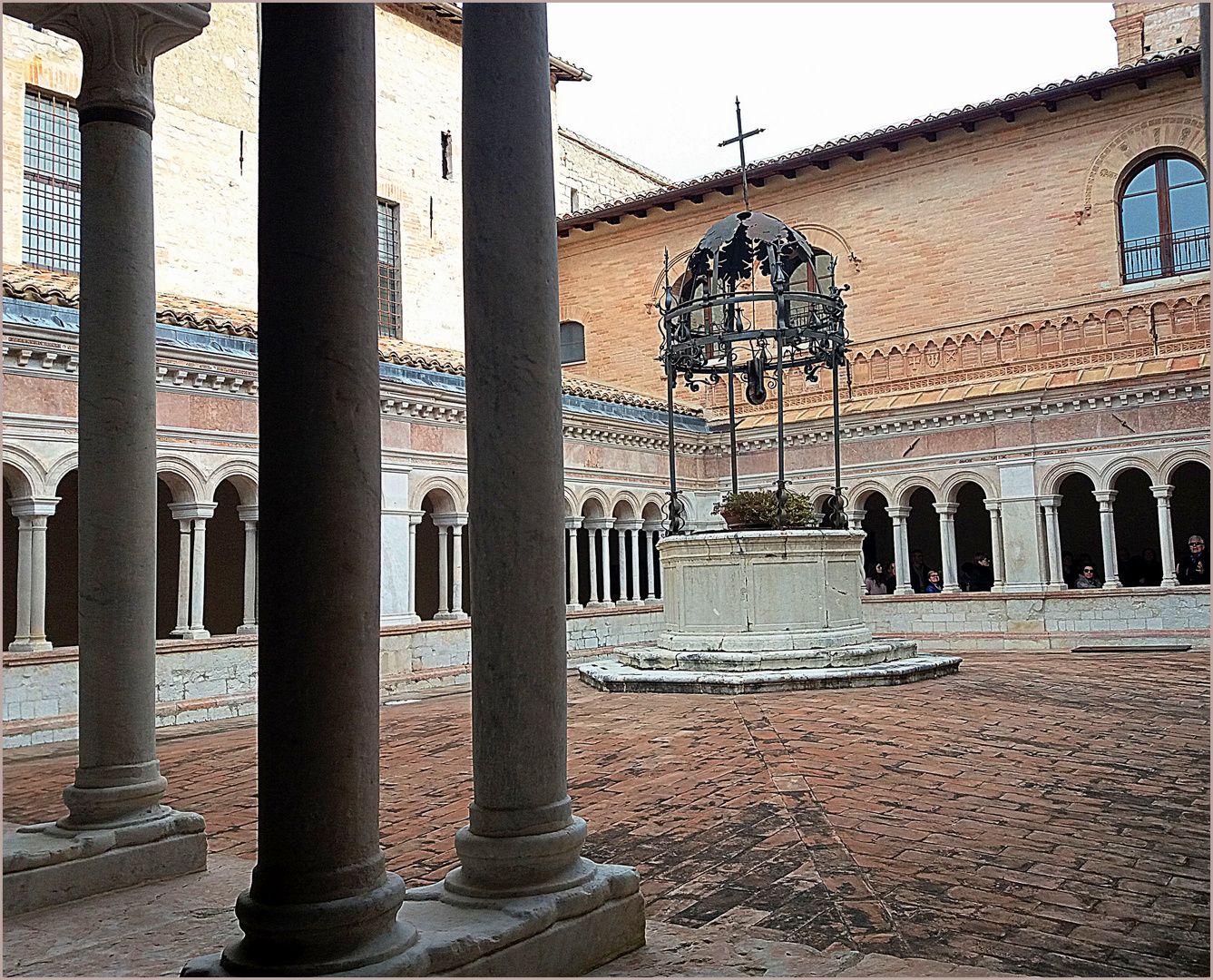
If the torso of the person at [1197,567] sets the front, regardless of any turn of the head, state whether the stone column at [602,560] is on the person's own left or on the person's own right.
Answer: on the person's own right

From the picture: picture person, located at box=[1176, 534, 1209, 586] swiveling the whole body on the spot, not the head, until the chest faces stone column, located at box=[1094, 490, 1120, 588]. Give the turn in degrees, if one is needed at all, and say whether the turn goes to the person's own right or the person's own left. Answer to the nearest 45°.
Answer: approximately 45° to the person's own right

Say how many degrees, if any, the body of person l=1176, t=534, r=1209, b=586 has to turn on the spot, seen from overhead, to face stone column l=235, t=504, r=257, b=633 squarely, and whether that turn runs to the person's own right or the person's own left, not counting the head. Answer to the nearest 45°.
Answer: approximately 45° to the person's own right

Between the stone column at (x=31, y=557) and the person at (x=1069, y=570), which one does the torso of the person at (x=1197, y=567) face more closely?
the stone column

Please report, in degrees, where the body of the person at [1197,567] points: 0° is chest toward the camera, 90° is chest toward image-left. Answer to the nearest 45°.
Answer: approximately 0°

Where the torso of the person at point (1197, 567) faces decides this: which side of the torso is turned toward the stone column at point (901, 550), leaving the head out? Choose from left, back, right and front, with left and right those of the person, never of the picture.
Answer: right

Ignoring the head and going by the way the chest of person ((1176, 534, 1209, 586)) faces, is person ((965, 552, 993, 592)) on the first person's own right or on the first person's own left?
on the first person's own right

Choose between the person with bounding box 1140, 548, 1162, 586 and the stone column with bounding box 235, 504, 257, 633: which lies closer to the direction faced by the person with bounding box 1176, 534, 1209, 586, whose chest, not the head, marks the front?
the stone column

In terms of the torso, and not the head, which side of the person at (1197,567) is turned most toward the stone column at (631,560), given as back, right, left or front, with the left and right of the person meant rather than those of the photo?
right

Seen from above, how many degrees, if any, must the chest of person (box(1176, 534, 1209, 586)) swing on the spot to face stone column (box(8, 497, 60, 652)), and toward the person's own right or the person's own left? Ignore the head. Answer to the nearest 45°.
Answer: approximately 45° to the person's own right

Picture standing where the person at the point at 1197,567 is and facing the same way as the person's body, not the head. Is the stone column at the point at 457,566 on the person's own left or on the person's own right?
on the person's own right

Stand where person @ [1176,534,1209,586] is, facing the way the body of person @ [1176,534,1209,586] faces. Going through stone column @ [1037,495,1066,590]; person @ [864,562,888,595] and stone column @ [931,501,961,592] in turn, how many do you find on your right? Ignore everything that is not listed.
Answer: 3
